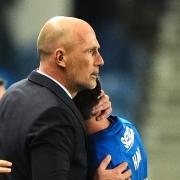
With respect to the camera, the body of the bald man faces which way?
to the viewer's right

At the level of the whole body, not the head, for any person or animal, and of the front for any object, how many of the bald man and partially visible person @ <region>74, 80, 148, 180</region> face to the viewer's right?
1

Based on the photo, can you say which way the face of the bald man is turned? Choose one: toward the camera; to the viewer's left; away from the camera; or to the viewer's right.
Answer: to the viewer's right
